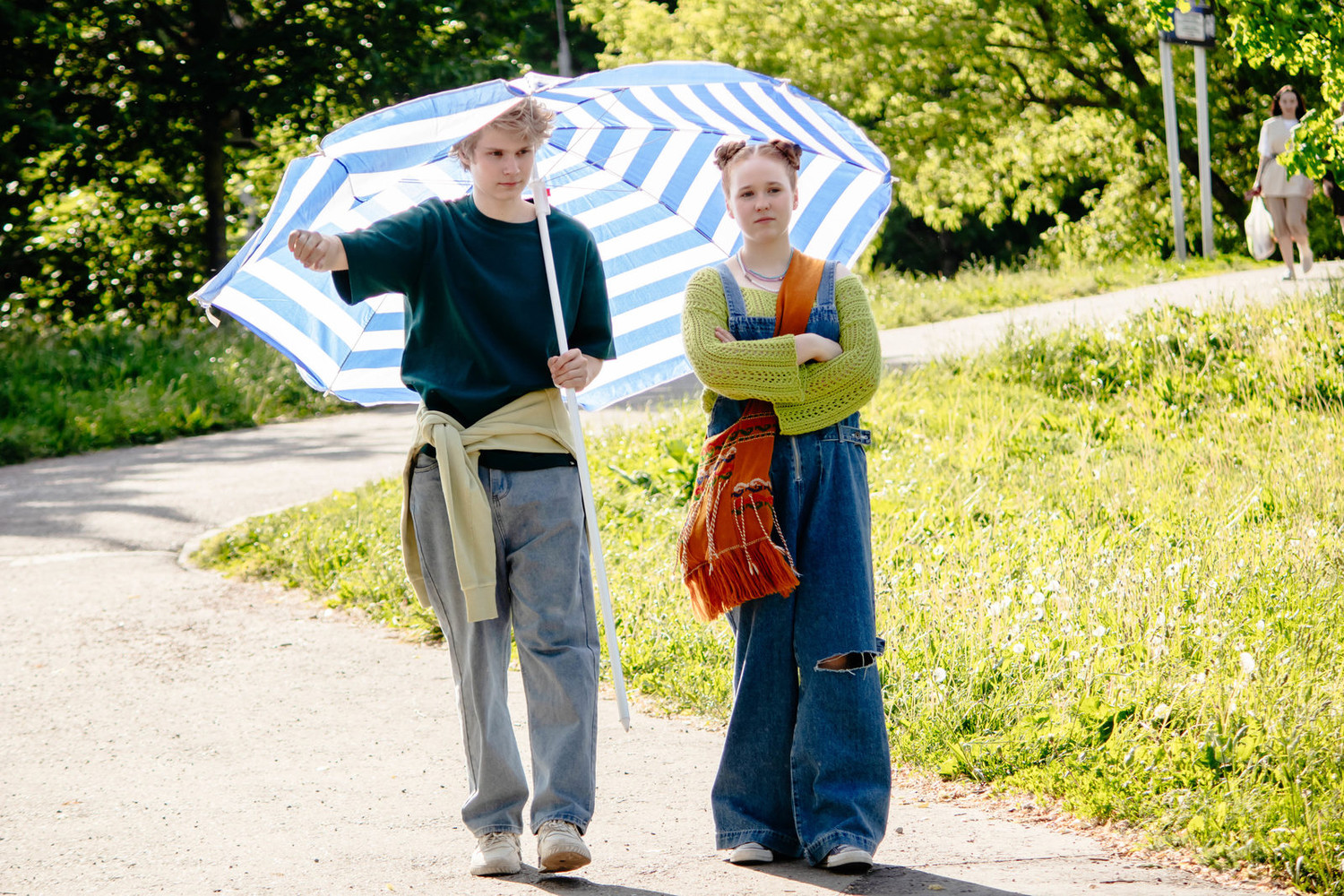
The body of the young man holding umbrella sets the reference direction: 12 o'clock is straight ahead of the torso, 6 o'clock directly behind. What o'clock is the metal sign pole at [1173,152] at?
The metal sign pole is roughly at 7 o'clock from the young man holding umbrella.

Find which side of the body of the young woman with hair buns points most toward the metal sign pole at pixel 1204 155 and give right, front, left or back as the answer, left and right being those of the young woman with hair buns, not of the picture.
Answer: back

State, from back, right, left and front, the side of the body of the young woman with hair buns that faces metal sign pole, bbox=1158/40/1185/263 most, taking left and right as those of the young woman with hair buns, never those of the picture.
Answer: back

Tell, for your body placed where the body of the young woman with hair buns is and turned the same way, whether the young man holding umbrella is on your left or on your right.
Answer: on your right

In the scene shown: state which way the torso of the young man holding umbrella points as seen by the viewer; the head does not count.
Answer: toward the camera

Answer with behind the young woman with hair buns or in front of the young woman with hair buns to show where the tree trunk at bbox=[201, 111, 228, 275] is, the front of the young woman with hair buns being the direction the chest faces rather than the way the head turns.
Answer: behind

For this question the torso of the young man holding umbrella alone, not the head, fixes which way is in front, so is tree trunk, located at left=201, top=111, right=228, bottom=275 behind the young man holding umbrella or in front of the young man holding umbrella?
behind

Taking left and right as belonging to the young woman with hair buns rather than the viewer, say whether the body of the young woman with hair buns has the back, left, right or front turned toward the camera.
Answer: front

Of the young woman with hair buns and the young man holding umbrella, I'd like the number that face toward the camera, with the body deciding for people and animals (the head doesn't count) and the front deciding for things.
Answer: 2
